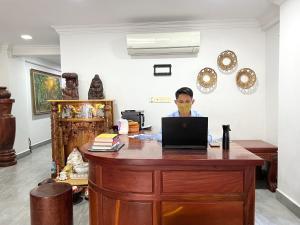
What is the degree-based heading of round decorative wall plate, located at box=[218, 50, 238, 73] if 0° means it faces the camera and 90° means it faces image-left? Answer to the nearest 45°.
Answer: approximately 0°

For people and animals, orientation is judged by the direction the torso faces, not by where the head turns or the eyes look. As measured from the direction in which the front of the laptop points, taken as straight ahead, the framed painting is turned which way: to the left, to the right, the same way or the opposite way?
to the right

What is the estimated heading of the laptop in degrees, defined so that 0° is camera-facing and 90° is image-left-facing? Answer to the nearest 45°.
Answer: approximately 180°

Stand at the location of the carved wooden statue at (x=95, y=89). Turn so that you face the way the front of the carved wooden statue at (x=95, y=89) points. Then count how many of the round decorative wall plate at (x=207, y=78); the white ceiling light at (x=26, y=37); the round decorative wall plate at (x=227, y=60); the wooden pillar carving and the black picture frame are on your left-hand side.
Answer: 3

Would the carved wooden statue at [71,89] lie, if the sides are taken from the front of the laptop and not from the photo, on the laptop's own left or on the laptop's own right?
on the laptop's own left

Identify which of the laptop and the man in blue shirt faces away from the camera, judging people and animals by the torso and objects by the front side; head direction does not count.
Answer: the laptop

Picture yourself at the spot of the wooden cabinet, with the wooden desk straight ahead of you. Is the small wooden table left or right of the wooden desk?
left

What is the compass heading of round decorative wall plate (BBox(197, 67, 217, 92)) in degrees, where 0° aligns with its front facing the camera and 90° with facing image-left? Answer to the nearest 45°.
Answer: approximately 0°
